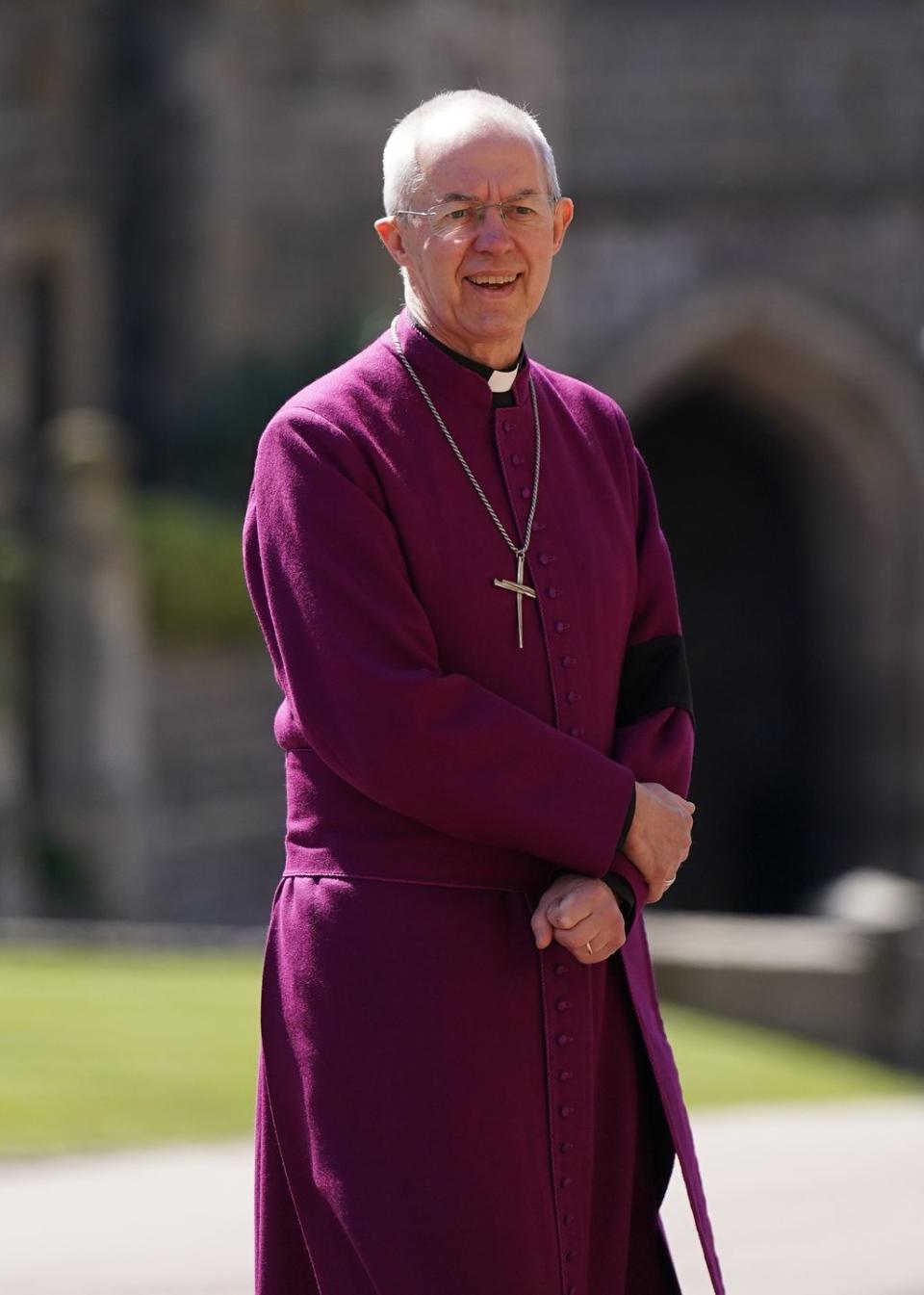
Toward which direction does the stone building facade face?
toward the camera

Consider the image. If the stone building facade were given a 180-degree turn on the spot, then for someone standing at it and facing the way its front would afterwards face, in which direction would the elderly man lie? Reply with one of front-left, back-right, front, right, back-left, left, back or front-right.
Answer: back
